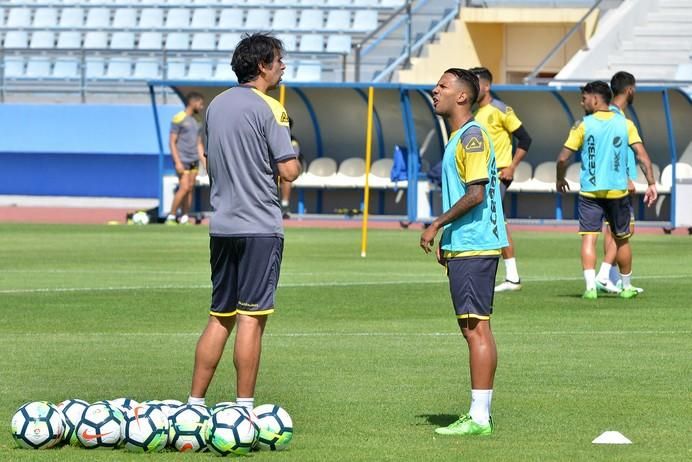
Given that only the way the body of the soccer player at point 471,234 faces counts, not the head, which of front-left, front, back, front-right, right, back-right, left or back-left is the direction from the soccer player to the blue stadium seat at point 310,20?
right

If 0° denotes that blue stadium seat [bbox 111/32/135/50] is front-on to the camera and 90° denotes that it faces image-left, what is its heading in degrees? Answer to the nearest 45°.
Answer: approximately 0°

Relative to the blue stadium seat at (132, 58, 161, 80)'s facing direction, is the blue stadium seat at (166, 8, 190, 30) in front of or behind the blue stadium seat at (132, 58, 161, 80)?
behind

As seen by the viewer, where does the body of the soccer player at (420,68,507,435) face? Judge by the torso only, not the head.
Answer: to the viewer's left

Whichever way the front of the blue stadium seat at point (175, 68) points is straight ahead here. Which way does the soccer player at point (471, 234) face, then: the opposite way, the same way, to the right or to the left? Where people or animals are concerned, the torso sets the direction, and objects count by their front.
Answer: to the right

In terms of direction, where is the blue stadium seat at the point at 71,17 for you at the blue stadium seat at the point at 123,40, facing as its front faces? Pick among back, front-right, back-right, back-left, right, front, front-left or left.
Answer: back-right

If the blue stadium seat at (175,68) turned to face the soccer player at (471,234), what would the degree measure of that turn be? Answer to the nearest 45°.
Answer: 0° — it already faces them

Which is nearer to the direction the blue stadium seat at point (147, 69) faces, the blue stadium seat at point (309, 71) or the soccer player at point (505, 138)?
the soccer player

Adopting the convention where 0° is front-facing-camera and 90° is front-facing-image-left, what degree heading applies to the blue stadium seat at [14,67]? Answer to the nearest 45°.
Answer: approximately 0°

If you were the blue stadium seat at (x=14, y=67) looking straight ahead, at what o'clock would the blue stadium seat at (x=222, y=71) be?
the blue stadium seat at (x=222, y=71) is roughly at 10 o'clock from the blue stadium seat at (x=14, y=67).
